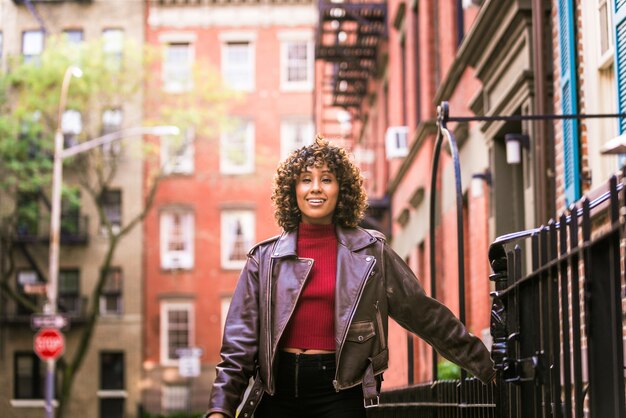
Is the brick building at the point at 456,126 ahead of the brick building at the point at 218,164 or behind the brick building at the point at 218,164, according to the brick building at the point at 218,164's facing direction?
ahead

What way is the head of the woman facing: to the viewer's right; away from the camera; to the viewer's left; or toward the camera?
toward the camera

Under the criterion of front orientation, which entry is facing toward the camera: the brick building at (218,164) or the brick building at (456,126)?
the brick building at (218,164)

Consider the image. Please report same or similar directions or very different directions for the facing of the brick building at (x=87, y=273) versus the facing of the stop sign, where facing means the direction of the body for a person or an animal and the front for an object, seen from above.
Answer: same or similar directions

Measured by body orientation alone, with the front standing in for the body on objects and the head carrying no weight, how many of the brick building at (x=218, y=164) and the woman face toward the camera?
2

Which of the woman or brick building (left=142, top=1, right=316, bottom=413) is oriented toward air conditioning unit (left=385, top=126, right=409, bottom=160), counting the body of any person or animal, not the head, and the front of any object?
the brick building

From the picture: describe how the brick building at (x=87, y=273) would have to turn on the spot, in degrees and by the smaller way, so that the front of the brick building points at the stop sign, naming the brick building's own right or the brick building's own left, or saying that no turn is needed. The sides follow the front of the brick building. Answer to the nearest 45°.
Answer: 0° — it already faces it

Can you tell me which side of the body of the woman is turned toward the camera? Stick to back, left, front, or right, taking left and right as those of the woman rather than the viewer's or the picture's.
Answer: front

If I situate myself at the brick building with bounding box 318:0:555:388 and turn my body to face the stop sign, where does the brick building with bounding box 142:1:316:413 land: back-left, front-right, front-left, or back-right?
front-right

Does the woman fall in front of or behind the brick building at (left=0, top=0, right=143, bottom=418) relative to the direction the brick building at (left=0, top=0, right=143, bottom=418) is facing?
in front

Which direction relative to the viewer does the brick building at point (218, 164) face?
toward the camera

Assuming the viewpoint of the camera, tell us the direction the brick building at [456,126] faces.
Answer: facing to the left of the viewer

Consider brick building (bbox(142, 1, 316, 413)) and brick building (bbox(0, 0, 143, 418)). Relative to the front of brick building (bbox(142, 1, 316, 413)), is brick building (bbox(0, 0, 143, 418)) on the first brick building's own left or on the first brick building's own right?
on the first brick building's own right

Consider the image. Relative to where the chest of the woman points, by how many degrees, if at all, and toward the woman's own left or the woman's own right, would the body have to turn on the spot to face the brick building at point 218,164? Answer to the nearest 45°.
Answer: approximately 180°

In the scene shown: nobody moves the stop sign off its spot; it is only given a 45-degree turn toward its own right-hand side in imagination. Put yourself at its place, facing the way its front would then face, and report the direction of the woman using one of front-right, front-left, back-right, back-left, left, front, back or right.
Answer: front-left

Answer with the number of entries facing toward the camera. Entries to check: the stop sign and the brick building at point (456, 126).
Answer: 1

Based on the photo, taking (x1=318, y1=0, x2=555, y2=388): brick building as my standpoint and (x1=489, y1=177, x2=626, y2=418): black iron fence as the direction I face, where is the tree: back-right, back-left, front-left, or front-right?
back-right

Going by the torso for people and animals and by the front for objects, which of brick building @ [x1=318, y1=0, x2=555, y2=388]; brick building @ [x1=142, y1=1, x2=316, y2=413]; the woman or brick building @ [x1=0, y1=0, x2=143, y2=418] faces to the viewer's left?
brick building @ [x1=318, y1=0, x2=555, y2=388]
